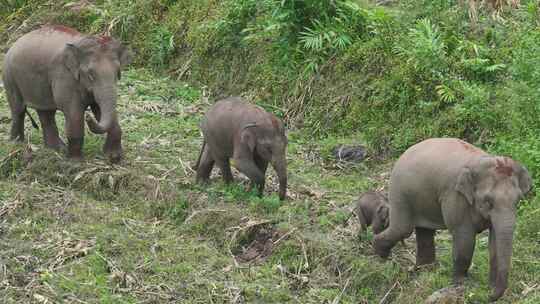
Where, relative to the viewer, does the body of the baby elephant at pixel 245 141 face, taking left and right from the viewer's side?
facing the viewer and to the right of the viewer

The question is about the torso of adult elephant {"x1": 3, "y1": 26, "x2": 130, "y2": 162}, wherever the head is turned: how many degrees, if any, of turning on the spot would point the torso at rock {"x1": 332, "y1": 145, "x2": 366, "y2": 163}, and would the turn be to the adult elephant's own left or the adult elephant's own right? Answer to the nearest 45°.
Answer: approximately 45° to the adult elephant's own left

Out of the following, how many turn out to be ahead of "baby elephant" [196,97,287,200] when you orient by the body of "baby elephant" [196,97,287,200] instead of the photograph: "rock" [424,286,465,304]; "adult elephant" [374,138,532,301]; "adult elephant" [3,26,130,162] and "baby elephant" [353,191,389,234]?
3

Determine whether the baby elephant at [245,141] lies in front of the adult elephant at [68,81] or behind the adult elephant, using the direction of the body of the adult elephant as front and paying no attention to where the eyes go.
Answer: in front

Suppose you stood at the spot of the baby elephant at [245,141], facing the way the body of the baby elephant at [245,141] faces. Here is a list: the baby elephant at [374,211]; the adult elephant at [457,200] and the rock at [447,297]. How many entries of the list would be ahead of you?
3

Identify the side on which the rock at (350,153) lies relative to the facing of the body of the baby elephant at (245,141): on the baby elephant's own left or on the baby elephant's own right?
on the baby elephant's own left

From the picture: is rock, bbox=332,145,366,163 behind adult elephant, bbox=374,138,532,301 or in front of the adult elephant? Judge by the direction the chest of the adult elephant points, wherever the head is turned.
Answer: behind

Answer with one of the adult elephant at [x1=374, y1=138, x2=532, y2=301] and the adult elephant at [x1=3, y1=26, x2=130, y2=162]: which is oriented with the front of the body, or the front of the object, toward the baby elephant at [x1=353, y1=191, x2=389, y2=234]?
the adult elephant at [x1=3, y1=26, x2=130, y2=162]

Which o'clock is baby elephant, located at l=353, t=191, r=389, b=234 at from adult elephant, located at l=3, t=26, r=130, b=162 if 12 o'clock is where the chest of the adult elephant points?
The baby elephant is roughly at 12 o'clock from the adult elephant.

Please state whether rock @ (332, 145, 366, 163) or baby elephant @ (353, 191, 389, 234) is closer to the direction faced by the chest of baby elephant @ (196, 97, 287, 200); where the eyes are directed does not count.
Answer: the baby elephant

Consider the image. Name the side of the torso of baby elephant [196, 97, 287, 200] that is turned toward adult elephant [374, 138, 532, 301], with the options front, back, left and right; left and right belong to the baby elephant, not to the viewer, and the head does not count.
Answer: front
